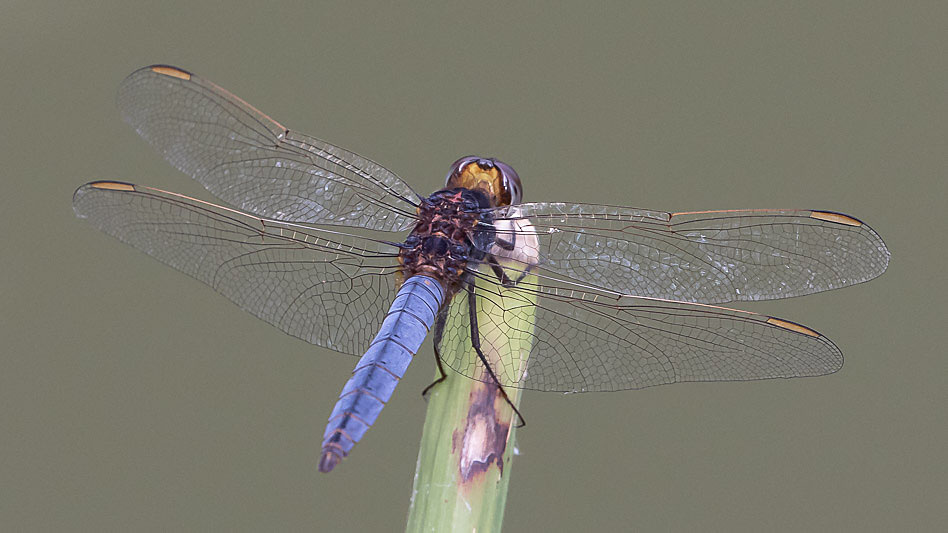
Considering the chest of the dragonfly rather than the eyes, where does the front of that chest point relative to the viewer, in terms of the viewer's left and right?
facing away from the viewer and to the right of the viewer
